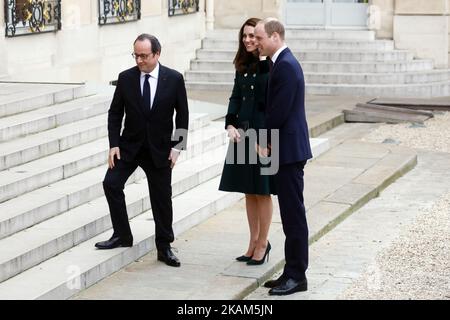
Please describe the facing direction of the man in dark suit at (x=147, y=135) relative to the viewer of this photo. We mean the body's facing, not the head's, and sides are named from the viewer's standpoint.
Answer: facing the viewer

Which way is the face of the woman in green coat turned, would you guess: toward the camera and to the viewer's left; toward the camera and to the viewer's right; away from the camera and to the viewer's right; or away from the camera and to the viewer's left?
toward the camera and to the viewer's left

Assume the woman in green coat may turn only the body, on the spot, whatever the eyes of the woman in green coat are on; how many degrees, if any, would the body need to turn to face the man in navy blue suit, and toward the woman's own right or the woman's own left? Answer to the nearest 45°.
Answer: approximately 90° to the woman's own left

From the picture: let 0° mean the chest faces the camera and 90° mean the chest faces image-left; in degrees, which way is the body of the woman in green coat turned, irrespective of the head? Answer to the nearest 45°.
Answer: approximately 45°

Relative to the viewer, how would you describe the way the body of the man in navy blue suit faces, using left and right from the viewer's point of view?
facing to the left of the viewer

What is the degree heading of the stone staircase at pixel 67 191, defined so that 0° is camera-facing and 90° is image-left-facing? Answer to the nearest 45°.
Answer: approximately 315°

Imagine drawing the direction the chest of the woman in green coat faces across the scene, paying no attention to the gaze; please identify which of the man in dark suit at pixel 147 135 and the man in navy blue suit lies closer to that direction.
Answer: the man in dark suit

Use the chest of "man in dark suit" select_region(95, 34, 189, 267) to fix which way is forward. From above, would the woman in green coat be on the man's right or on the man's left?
on the man's left

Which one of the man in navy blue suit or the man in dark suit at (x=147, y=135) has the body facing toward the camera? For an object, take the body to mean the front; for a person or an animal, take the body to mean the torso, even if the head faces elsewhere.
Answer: the man in dark suit
